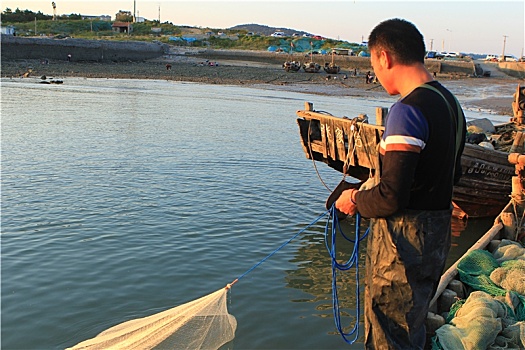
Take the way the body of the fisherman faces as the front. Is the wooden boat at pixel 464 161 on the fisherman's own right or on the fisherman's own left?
on the fisherman's own right

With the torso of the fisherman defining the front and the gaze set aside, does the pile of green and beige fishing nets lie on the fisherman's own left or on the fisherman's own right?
on the fisherman's own right

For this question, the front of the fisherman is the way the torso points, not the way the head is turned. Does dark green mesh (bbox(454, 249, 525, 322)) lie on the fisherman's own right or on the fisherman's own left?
on the fisherman's own right

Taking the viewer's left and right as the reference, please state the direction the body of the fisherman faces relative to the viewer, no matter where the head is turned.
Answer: facing away from the viewer and to the left of the viewer
